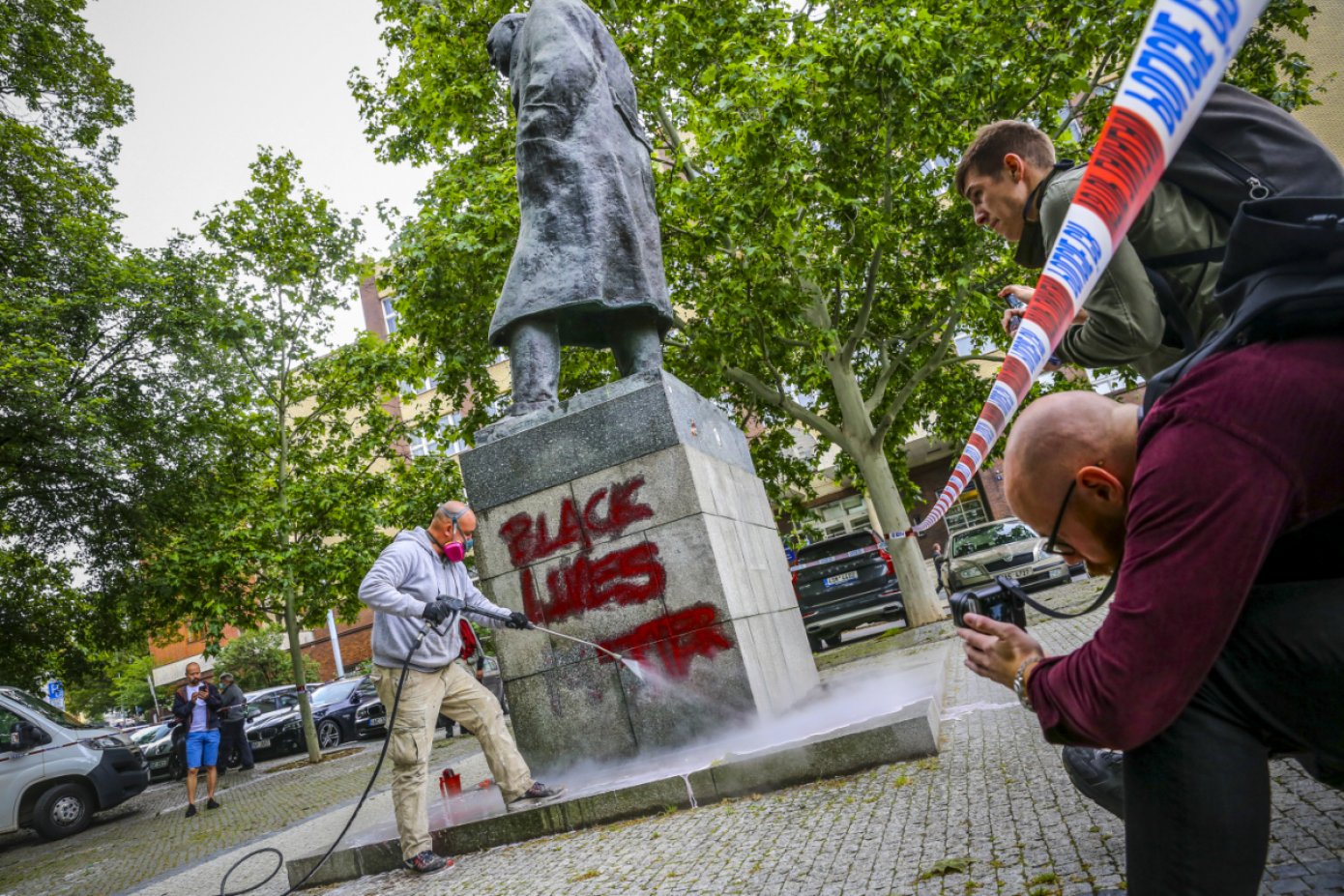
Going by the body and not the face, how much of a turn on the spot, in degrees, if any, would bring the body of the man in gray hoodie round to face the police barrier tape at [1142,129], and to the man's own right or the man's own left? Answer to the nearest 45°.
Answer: approximately 90° to the man's own right

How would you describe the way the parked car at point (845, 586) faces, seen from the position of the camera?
facing away from the viewer

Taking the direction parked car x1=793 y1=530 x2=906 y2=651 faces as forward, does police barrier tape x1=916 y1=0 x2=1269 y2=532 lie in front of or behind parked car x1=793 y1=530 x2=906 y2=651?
behind

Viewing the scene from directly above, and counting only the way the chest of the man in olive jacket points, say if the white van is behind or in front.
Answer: in front

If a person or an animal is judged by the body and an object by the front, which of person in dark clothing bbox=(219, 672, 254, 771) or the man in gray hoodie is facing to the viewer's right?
the man in gray hoodie

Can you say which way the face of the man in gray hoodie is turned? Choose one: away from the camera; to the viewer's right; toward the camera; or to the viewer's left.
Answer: to the viewer's right

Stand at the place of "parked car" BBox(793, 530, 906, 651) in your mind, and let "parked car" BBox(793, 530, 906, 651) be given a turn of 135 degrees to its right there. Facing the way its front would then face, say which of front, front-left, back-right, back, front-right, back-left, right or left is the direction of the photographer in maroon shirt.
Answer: front-right

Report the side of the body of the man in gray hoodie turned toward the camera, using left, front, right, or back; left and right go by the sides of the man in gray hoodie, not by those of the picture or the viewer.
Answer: right

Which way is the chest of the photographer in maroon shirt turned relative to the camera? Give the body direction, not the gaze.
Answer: to the viewer's left

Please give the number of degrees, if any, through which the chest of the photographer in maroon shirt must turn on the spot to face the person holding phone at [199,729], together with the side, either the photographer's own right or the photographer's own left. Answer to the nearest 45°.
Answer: approximately 45° to the photographer's own right

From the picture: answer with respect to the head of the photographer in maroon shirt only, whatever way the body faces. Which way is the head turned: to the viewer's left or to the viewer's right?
to the viewer's left

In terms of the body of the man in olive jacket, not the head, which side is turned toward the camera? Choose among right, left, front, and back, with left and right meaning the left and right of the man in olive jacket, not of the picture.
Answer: left

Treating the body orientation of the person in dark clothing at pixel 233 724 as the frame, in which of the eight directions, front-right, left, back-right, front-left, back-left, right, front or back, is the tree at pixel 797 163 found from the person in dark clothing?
back-left

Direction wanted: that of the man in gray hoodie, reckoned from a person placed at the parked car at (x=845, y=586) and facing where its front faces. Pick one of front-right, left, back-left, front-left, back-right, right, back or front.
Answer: back

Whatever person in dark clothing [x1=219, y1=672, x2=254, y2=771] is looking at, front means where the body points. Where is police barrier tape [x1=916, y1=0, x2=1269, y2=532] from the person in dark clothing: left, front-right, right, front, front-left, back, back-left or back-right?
left

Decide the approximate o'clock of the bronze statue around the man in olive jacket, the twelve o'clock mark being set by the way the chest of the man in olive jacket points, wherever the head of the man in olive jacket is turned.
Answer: The bronze statue is roughly at 1 o'clock from the man in olive jacket.
